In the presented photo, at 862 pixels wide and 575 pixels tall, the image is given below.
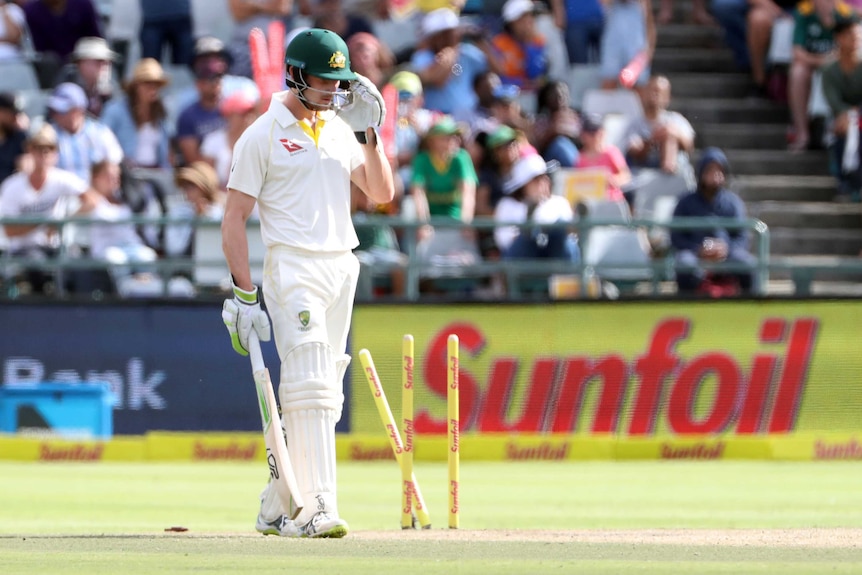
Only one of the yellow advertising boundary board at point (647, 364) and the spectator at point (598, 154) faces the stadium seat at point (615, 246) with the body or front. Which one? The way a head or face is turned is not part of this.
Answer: the spectator

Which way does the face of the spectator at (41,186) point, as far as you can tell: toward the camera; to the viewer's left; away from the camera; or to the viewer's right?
toward the camera

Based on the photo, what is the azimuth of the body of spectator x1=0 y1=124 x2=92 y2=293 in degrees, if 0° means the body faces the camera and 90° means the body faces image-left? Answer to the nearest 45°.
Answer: approximately 0°

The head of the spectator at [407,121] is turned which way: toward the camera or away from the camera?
toward the camera

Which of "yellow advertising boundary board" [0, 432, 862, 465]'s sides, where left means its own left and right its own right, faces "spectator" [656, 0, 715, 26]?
back

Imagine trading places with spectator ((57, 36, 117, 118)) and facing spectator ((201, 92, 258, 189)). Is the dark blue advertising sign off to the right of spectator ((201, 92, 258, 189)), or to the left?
right

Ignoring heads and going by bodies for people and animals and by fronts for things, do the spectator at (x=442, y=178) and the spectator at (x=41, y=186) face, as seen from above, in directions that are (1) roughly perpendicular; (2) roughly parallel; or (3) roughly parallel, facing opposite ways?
roughly parallel

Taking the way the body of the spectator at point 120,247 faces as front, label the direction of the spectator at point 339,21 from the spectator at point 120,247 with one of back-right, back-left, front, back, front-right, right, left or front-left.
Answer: left

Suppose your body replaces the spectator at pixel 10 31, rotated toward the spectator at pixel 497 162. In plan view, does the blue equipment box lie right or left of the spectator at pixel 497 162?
right

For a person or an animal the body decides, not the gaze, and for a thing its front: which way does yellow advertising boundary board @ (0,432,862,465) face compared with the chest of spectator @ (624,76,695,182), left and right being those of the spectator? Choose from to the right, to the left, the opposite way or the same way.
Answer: the same way

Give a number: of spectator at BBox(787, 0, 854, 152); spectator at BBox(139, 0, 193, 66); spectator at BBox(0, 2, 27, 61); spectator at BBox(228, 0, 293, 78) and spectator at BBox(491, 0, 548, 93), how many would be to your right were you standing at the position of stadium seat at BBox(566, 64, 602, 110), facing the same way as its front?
4

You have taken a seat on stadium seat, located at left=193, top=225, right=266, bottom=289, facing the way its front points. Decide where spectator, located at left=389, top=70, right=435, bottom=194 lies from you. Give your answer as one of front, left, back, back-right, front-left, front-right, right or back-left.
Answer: back-left

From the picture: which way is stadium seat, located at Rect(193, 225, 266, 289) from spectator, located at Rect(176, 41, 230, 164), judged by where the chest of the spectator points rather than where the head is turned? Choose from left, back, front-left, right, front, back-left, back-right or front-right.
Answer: front-right

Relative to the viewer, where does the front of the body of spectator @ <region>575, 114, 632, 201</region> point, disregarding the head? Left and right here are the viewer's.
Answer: facing the viewer

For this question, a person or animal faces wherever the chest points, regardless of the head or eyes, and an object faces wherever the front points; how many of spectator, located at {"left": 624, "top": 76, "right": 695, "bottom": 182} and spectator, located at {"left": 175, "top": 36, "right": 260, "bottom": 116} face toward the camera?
2

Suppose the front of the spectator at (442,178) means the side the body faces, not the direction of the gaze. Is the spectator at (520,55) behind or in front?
behind

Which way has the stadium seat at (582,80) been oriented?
toward the camera

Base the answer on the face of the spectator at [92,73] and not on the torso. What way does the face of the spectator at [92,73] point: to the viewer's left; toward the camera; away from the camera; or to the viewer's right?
toward the camera

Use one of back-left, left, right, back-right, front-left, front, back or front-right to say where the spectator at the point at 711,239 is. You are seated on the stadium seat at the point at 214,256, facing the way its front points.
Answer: left

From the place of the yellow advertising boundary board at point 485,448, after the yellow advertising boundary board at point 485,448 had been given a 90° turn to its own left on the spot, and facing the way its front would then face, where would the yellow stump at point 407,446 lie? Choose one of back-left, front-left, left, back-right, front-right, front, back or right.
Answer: right

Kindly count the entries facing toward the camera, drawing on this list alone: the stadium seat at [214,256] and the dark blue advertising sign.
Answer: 2
